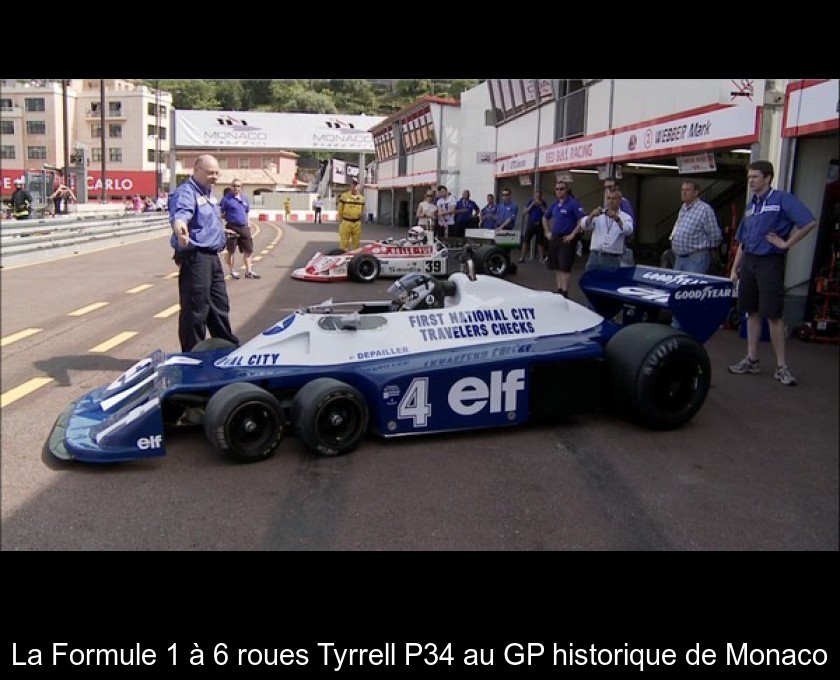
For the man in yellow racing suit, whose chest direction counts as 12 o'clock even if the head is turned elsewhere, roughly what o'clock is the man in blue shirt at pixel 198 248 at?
The man in blue shirt is roughly at 12 o'clock from the man in yellow racing suit.

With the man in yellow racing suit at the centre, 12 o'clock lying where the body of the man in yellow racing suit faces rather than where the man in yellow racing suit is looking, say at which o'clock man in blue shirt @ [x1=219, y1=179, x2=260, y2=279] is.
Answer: The man in blue shirt is roughly at 1 o'clock from the man in yellow racing suit.

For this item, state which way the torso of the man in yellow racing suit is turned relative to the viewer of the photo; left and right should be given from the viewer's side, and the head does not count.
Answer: facing the viewer

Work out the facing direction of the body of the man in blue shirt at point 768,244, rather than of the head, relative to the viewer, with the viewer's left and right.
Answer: facing the viewer and to the left of the viewer

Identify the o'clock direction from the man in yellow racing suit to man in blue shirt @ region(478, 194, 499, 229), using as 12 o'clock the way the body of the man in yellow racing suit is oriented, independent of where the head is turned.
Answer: The man in blue shirt is roughly at 8 o'clock from the man in yellow racing suit.

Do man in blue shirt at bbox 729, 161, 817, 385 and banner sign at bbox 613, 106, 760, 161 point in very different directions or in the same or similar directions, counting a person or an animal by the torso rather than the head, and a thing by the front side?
same or similar directions

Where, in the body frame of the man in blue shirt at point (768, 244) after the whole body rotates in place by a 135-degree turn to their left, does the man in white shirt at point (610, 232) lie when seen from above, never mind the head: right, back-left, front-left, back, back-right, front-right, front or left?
back-left

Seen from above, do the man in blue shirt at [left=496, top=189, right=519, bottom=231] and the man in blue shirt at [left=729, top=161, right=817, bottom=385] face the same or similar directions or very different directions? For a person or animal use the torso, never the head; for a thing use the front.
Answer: same or similar directions

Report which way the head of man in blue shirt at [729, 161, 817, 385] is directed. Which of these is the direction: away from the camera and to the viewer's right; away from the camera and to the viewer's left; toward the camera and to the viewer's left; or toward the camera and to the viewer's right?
toward the camera and to the viewer's left

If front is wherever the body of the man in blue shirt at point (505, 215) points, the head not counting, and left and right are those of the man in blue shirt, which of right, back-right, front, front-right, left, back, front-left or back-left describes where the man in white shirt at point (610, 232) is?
front-left

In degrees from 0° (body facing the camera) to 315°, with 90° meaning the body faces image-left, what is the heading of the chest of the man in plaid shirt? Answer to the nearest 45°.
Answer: approximately 45°

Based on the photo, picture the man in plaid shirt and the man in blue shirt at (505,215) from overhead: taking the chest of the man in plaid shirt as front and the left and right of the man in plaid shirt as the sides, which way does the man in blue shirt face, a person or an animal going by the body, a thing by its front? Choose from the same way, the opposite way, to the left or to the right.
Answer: the same way

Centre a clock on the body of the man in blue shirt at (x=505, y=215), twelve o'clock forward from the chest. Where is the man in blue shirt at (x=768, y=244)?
the man in blue shirt at (x=768, y=244) is roughly at 10 o'clock from the man in blue shirt at (x=505, y=215).

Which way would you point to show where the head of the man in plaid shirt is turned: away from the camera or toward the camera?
toward the camera

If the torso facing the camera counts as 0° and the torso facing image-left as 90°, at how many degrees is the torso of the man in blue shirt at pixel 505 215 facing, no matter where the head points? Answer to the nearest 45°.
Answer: approximately 45°

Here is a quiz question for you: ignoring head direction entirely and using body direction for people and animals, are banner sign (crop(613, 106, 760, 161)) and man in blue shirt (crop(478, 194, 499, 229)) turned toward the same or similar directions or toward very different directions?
same or similar directions
